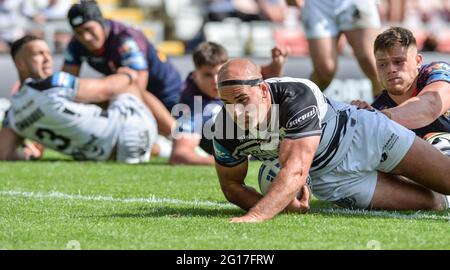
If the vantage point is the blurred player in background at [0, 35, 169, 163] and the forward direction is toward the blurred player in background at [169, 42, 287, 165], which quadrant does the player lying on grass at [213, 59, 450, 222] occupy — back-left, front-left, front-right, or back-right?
front-right
